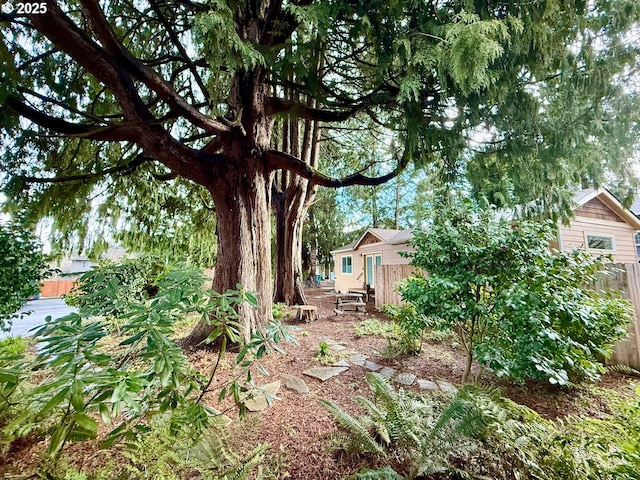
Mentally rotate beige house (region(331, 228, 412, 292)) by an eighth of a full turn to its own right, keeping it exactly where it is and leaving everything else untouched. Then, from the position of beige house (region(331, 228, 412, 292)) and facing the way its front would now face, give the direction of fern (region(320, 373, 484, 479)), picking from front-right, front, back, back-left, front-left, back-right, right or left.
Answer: left

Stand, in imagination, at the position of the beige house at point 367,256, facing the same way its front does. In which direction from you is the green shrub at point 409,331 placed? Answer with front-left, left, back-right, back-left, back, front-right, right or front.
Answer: front-left

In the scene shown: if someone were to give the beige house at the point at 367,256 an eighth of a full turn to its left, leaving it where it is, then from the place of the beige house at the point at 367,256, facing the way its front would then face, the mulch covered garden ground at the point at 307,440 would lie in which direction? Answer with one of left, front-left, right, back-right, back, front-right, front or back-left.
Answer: front

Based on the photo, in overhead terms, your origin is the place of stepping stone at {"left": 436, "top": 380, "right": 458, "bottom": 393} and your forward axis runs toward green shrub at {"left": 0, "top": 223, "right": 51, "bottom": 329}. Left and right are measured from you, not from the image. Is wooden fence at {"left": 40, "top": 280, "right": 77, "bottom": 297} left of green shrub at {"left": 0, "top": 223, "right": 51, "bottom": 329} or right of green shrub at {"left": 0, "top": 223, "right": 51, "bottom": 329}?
right

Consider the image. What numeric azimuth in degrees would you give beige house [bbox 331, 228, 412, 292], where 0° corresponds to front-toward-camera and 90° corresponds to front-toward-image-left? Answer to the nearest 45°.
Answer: approximately 45°

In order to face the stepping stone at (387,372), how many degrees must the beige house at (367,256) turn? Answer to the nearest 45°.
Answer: approximately 45° to its left

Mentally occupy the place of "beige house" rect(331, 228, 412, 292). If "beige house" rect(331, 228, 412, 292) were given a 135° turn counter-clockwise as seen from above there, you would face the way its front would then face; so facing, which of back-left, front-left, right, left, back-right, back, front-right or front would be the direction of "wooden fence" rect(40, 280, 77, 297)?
back

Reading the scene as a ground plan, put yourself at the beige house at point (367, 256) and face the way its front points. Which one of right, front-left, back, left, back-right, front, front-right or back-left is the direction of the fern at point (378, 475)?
front-left
